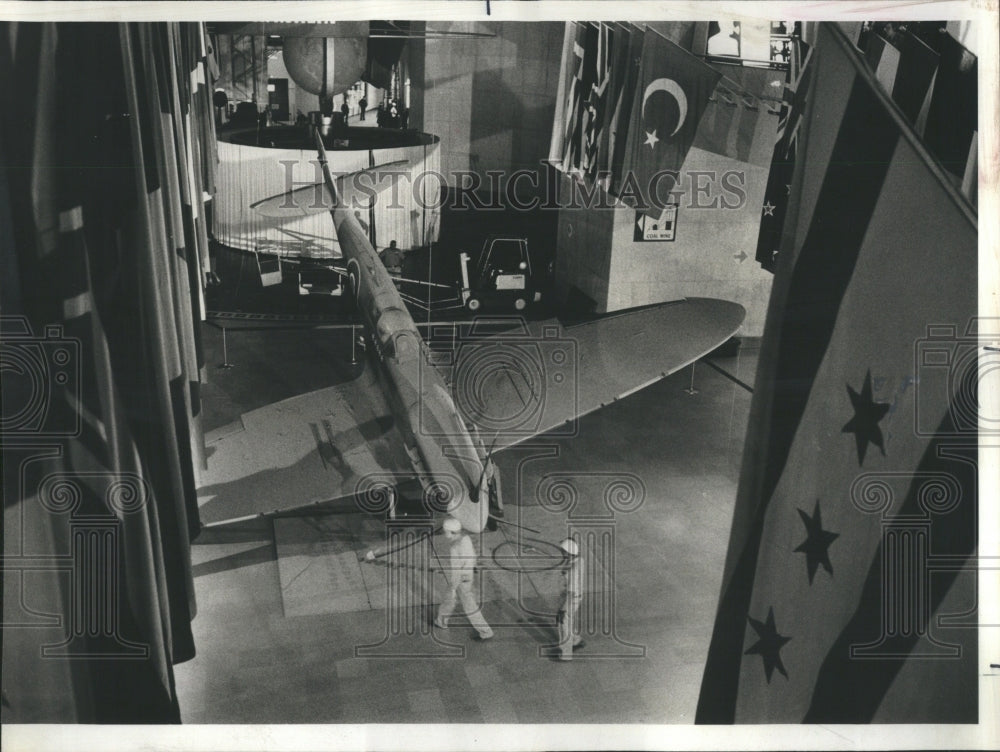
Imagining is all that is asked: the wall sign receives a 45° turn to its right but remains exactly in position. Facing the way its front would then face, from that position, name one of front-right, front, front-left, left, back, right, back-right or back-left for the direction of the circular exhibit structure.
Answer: front-right

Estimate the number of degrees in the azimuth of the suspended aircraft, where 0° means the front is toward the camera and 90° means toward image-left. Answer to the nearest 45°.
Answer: approximately 315°
